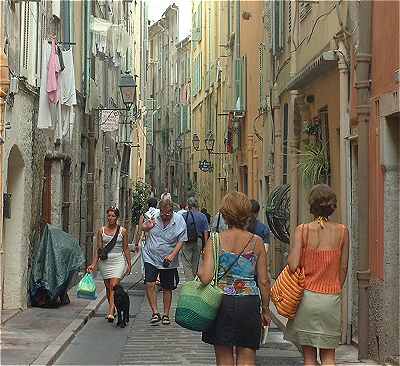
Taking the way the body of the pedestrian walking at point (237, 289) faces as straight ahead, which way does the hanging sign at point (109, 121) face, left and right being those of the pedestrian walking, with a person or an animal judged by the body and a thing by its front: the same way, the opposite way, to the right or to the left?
the opposite way

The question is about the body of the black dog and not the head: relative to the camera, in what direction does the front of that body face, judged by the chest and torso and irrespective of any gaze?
toward the camera

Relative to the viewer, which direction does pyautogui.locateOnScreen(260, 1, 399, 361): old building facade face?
to the viewer's left

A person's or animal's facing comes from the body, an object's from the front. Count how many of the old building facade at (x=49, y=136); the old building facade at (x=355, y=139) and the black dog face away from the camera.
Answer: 0

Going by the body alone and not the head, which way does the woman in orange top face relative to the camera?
away from the camera

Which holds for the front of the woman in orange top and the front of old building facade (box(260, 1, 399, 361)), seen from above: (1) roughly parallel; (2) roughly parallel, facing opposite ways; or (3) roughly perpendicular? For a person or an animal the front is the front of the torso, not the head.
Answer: roughly perpendicular

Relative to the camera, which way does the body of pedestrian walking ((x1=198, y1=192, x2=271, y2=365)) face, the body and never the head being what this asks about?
away from the camera

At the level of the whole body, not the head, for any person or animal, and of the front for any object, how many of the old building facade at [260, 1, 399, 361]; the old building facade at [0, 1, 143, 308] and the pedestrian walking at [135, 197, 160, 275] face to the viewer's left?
1

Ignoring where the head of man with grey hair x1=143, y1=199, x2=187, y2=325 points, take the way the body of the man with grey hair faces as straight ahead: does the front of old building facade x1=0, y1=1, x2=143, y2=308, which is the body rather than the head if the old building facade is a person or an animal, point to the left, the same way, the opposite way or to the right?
to the left

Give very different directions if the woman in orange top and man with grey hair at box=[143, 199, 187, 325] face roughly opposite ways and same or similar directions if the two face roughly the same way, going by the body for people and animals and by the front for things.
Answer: very different directions

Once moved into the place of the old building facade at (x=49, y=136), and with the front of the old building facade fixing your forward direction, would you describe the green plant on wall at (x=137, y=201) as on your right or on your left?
on your left

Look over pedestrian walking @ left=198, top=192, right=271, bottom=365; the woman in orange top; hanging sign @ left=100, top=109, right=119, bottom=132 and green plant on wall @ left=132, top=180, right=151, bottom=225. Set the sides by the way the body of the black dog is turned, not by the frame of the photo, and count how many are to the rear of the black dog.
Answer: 2

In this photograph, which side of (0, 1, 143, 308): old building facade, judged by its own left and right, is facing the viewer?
right
